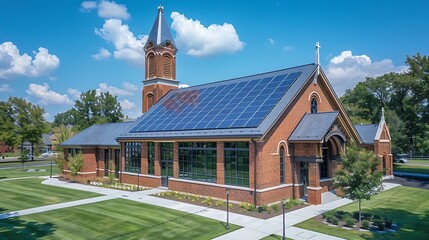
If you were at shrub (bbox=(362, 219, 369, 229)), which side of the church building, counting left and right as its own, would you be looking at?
front

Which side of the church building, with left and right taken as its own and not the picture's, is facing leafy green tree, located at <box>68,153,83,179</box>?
back

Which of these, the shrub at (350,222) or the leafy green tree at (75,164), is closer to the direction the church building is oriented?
the shrub

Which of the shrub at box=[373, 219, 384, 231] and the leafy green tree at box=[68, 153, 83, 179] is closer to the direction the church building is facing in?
the shrub

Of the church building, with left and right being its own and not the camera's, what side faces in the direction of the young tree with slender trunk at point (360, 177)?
front

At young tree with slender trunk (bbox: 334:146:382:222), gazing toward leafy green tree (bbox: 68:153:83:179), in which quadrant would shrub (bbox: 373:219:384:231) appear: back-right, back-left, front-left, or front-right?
back-left

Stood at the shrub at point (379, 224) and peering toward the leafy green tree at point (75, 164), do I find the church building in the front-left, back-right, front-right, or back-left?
front-right

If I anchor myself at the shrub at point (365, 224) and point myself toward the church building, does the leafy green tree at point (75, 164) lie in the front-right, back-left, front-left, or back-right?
front-left

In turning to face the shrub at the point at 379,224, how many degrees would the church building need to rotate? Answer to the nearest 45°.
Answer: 0° — it already faces it
